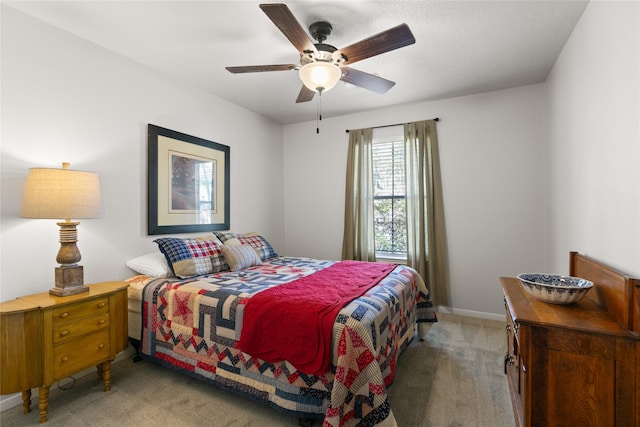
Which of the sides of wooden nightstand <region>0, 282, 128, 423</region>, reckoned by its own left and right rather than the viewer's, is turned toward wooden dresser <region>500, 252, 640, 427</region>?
front

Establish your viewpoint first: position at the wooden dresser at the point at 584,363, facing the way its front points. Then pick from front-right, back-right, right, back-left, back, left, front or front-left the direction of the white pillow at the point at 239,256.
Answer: front

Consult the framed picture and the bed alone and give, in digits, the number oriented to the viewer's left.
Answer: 0

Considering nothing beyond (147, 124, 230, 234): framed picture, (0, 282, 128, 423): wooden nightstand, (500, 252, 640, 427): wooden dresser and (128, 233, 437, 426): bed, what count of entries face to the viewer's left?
1

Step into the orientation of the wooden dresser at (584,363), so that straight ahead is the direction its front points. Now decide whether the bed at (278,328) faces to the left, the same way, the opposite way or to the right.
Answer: the opposite way

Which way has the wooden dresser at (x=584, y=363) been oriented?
to the viewer's left

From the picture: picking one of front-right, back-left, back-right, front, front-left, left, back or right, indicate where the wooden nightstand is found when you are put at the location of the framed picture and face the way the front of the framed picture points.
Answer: right

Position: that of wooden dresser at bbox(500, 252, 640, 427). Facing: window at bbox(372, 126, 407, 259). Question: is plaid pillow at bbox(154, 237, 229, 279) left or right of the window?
left

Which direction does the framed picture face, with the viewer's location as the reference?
facing the viewer and to the right of the viewer
